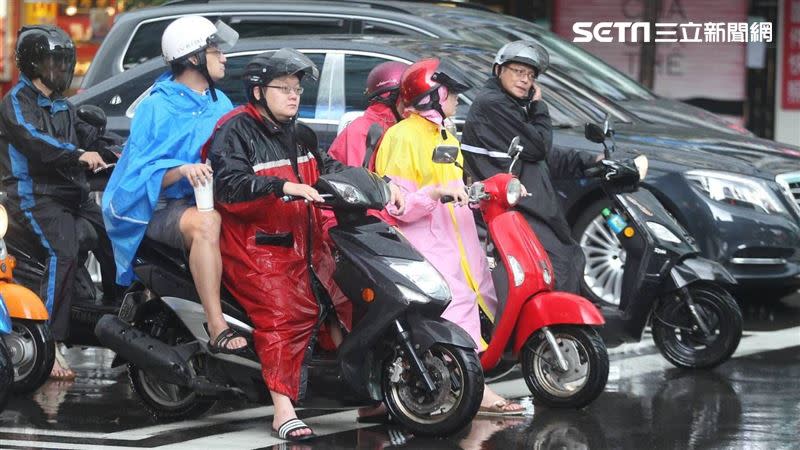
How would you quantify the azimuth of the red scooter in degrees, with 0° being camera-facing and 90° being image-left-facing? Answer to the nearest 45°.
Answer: approximately 315°

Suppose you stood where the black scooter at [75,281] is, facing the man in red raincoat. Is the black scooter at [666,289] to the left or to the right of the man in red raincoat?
left

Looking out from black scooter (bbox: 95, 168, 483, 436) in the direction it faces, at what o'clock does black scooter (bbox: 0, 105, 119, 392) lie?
black scooter (bbox: 0, 105, 119, 392) is roughly at 6 o'clock from black scooter (bbox: 95, 168, 483, 436).

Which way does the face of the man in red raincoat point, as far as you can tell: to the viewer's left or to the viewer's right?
to the viewer's right

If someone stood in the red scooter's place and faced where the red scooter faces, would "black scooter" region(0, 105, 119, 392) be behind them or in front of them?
behind

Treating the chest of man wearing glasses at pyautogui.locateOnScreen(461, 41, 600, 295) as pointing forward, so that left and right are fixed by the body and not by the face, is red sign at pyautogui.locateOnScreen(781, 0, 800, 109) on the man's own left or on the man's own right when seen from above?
on the man's own left

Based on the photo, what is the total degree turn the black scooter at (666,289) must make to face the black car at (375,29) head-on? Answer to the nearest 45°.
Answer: approximately 180°

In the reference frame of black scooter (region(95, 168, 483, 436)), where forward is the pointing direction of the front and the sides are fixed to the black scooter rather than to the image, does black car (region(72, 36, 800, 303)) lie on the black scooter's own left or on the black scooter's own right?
on the black scooter's own left

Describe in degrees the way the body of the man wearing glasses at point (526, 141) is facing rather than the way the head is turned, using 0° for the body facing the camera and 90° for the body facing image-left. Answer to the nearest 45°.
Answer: approximately 315°

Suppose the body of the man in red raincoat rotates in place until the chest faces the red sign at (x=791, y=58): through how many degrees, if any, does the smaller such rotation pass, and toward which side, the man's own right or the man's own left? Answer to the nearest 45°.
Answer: approximately 90° to the man's own left
